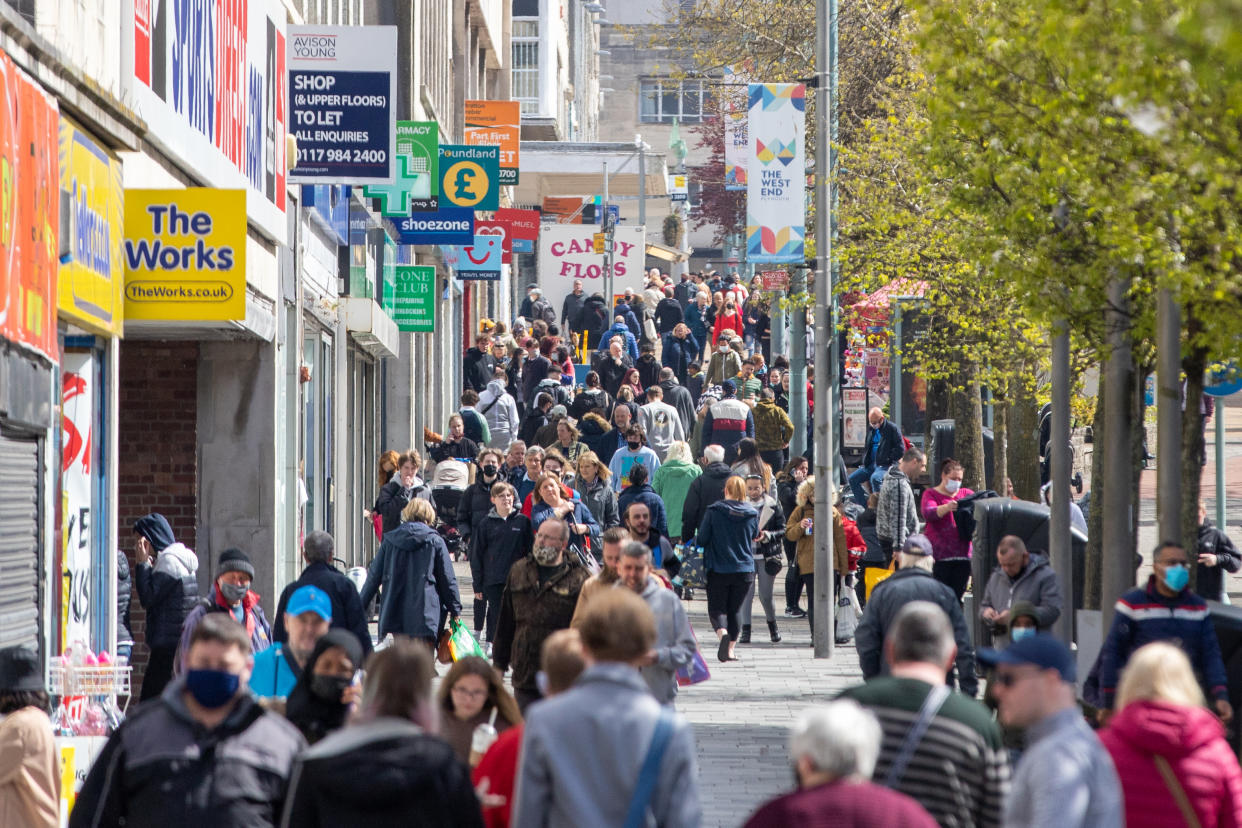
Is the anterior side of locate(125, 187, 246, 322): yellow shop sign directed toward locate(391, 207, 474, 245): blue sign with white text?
no

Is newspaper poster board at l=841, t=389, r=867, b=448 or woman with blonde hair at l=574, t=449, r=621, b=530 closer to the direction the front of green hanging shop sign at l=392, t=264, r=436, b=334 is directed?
the woman with blonde hair

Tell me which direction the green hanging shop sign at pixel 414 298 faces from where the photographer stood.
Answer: facing the viewer

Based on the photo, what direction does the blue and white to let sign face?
toward the camera

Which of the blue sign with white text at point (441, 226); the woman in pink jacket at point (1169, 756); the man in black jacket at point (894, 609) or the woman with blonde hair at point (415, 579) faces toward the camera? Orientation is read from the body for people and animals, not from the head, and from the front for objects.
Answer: the blue sign with white text

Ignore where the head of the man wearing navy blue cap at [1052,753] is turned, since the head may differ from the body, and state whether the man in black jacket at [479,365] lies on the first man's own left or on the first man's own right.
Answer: on the first man's own right

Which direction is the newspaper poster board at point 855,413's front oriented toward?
toward the camera

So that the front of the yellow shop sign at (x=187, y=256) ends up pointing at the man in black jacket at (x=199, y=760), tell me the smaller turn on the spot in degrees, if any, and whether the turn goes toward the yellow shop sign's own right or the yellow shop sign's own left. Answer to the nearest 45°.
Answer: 0° — it already faces them

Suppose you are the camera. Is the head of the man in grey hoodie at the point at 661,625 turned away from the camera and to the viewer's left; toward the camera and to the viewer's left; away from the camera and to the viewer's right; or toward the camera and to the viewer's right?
toward the camera and to the viewer's left

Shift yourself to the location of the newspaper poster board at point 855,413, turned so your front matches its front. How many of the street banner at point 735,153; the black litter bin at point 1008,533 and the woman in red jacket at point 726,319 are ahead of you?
1

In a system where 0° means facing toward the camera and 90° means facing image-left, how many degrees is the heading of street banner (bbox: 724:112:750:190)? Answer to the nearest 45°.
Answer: approximately 0°

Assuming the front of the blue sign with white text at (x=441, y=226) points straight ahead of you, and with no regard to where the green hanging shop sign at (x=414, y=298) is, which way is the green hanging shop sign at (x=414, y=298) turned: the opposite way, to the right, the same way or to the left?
the same way

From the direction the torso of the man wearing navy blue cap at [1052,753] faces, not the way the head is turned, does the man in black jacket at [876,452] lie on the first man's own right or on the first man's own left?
on the first man's own right

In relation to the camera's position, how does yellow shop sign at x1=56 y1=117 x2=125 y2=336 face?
facing the viewer and to the right of the viewer

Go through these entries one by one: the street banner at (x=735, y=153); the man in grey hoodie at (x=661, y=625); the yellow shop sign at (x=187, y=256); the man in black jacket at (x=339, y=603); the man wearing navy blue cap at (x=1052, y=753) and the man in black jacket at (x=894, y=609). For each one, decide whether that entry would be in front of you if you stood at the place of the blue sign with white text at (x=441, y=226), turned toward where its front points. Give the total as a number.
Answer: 5
